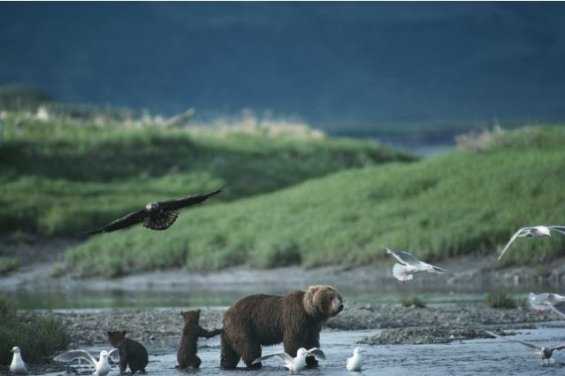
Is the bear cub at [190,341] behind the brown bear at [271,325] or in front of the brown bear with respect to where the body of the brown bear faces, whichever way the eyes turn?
behind

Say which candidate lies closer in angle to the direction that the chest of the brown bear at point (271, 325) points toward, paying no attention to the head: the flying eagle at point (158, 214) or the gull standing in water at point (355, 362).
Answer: the gull standing in water

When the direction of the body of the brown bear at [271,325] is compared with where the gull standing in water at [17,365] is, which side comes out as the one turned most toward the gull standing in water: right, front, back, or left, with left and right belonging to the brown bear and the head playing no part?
back

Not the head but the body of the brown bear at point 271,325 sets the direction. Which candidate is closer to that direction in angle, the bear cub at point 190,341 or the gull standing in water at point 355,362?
the gull standing in water

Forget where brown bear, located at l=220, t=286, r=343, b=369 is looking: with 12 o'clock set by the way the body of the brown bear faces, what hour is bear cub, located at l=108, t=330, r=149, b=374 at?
The bear cub is roughly at 6 o'clock from the brown bear.

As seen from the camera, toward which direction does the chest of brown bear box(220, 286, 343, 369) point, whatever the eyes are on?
to the viewer's right

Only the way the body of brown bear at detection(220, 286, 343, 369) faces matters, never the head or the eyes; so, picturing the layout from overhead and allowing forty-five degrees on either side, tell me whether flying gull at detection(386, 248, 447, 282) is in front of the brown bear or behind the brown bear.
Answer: in front
